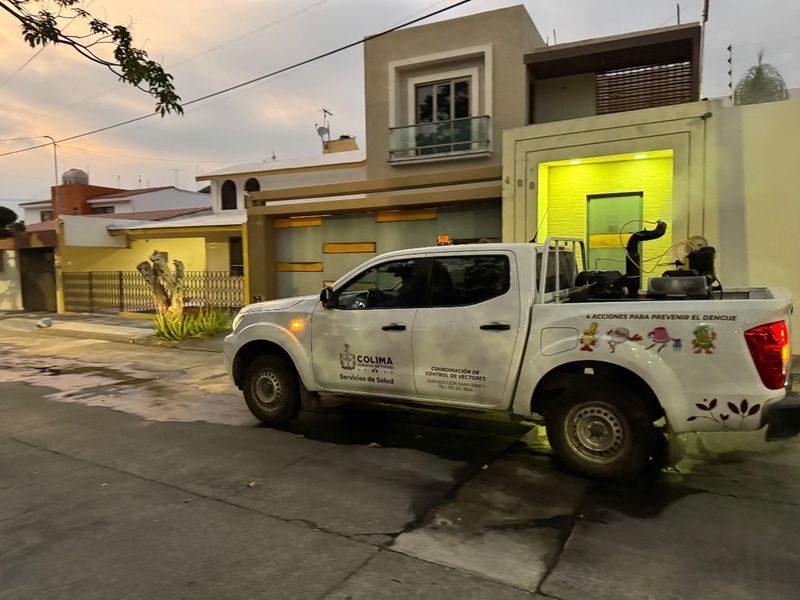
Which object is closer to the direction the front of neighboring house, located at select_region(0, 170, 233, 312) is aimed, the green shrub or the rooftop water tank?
the green shrub

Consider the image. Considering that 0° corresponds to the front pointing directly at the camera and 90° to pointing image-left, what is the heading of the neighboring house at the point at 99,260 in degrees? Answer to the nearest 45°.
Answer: approximately 0°

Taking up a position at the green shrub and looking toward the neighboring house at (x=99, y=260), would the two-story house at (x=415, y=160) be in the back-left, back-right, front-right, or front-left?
back-right

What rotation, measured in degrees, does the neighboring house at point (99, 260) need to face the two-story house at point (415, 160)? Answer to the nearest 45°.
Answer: approximately 45° to its left

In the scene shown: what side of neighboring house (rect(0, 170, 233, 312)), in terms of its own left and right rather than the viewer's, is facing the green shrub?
front

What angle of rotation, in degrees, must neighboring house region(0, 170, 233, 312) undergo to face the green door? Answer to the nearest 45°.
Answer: approximately 45° to its left
